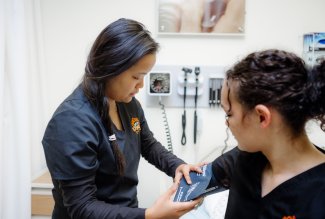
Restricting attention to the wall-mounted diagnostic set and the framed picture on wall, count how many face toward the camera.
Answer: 2

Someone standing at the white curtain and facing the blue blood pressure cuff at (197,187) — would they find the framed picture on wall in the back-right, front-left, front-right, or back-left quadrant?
front-left

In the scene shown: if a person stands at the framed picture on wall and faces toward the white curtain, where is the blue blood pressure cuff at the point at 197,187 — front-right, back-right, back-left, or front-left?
front-left

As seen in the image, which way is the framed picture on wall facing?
toward the camera

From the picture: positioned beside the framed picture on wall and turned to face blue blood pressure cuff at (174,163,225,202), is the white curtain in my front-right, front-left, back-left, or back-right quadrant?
front-right

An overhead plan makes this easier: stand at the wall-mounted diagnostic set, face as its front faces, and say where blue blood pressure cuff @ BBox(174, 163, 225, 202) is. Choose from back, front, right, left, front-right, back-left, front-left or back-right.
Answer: front

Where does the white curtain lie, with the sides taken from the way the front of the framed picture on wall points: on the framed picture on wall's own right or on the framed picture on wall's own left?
on the framed picture on wall's own right

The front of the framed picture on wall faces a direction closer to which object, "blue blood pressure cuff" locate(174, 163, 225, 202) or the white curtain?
the blue blood pressure cuff

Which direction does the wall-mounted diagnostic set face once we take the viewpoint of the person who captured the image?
facing the viewer

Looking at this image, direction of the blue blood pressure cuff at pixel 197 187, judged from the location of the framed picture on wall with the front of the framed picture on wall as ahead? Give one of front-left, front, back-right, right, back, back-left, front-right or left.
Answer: front

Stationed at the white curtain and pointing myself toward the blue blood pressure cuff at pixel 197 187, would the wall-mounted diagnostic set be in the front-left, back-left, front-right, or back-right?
front-left
